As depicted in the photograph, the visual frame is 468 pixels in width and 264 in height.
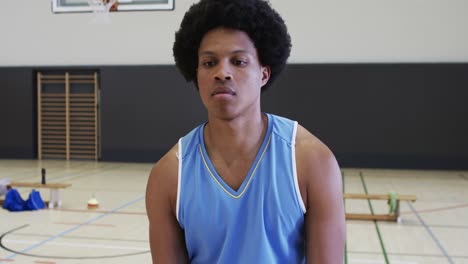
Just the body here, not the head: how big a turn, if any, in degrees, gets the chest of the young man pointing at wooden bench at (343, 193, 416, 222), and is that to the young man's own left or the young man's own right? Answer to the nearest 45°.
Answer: approximately 180°

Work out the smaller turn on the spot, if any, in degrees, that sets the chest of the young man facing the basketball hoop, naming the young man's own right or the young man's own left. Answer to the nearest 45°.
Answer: approximately 180°

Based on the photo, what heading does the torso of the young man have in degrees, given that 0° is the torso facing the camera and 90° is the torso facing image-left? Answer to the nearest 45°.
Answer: approximately 0°
